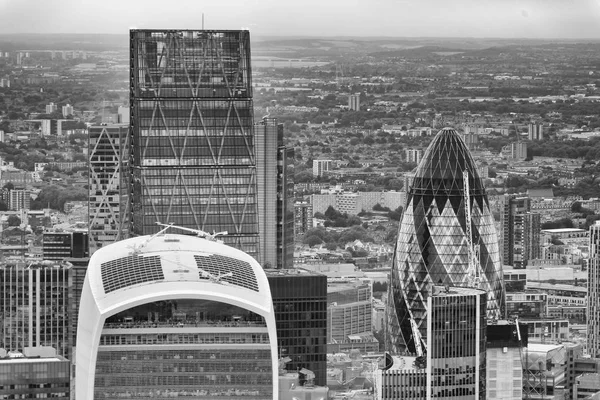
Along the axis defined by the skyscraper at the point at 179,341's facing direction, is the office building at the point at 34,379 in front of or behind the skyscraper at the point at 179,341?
behind

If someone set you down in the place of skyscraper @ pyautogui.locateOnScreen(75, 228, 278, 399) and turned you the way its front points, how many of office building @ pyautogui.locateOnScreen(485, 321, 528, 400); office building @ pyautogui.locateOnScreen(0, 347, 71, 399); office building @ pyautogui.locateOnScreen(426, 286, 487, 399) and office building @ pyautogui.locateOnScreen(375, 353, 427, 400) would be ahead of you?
0

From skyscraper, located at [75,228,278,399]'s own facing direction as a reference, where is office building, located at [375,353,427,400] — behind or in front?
behind

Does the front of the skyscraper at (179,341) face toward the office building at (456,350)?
no

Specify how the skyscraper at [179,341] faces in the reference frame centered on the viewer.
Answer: facing the viewer

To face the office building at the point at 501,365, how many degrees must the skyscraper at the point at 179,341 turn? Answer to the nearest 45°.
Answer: approximately 135° to its left
